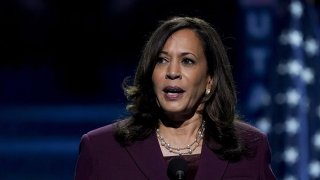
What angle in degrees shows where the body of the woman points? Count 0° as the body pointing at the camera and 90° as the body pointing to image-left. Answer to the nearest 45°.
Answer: approximately 0°
